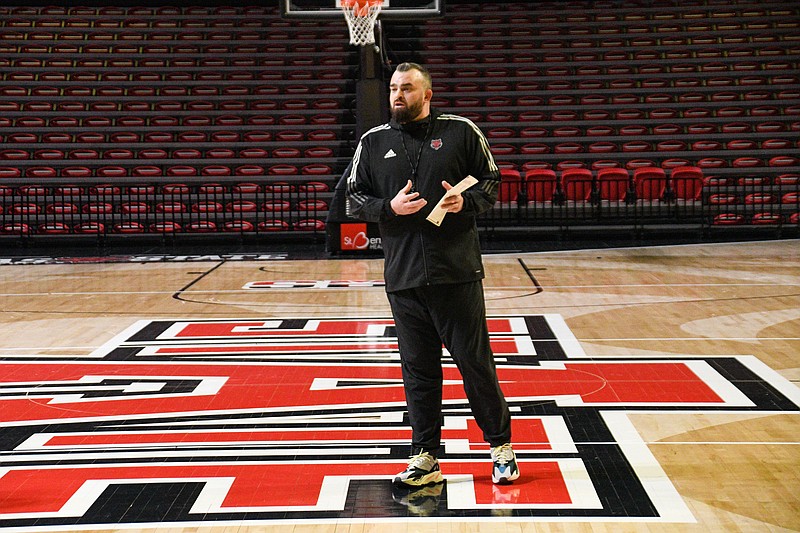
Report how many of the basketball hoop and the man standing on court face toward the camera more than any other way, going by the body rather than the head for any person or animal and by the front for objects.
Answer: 2

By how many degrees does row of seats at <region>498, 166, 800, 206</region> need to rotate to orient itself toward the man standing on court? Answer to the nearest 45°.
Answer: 0° — it already faces them

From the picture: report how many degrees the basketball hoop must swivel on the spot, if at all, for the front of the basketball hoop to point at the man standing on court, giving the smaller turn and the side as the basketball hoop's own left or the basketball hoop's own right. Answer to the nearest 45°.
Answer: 0° — it already faces them

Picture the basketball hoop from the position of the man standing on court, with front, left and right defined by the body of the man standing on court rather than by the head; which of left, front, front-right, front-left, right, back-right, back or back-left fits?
back

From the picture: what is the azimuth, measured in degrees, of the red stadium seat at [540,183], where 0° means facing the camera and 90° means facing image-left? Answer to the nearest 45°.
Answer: approximately 0°

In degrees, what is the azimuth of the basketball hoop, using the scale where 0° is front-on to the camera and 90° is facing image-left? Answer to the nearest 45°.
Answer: approximately 0°

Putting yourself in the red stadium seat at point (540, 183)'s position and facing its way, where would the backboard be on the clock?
The backboard is roughly at 1 o'clock from the red stadium seat.
